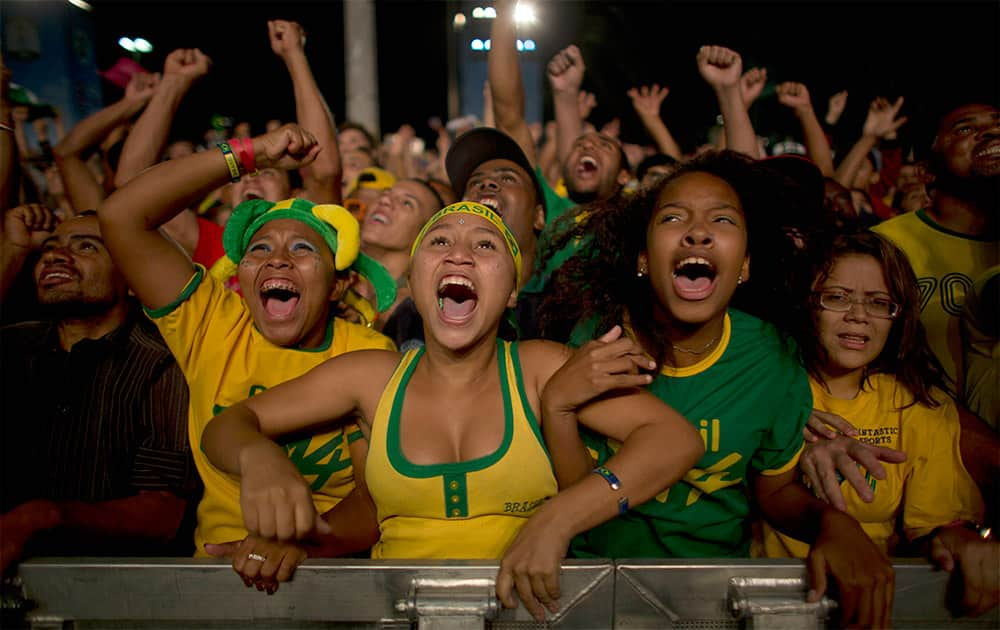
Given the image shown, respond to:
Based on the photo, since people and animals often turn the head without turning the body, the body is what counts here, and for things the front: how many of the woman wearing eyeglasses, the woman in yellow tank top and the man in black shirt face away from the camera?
0

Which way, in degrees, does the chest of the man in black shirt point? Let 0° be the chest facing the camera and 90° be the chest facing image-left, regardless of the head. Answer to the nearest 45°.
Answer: approximately 45°

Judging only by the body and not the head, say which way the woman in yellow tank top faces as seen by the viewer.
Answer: toward the camera

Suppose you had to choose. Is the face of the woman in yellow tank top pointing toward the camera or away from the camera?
toward the camera

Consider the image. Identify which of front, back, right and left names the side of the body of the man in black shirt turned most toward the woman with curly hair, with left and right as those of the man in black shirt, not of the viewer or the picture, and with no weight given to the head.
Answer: left

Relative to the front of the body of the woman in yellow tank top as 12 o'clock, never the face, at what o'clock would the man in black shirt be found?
The man in black shirt is roughly at 4 o'clock from the woman in yellow tank top.

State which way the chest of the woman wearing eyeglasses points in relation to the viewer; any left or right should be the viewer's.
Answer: facing the viewer and to the left of the viewer

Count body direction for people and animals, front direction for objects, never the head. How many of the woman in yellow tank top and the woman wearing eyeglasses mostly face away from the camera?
0

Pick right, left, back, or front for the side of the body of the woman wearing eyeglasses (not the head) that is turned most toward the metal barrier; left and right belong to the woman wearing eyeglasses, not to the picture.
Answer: front

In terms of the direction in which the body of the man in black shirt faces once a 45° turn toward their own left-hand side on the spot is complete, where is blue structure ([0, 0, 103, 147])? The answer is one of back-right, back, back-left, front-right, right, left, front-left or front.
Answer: back

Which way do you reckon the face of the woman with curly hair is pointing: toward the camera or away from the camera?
toward the camera

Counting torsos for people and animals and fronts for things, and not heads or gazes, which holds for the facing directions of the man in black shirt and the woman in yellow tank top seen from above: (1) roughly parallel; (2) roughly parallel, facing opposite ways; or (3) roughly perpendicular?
roughly parallel

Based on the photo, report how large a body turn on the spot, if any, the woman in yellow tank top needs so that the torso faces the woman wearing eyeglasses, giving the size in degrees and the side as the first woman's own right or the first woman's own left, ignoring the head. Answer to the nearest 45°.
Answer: approximately 90° to the first woman's own left

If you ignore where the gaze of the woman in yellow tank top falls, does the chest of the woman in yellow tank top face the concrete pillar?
no
